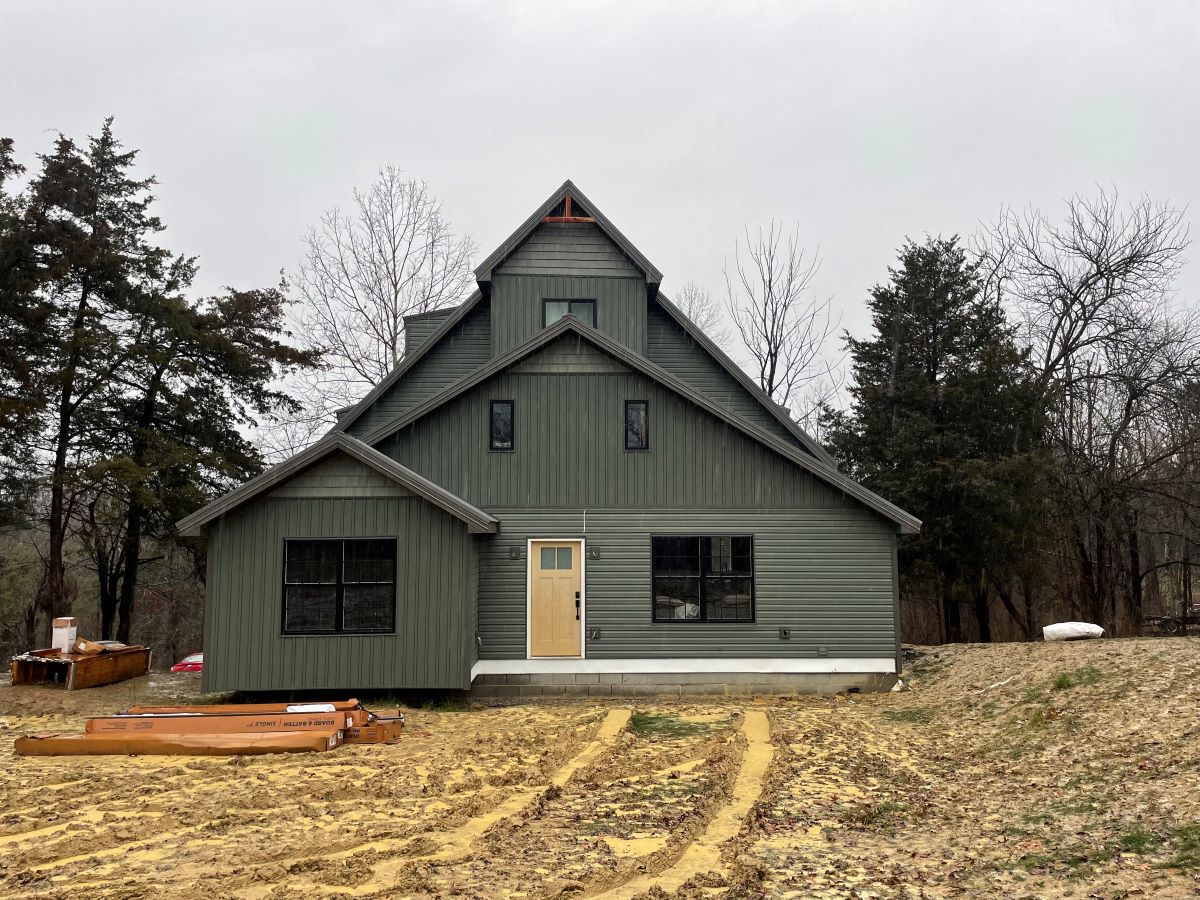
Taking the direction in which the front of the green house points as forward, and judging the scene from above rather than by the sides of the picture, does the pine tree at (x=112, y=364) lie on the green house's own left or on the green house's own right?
on the green house's own right

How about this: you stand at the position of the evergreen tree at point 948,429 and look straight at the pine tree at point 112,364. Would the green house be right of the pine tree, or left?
left

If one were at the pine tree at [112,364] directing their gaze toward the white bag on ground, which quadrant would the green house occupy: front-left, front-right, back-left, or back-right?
front-right

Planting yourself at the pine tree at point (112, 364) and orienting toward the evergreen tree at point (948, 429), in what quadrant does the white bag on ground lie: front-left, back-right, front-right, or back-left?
front-right

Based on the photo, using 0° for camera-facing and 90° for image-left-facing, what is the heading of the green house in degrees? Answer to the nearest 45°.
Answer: approximately 0°

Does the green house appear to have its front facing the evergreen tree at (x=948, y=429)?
no

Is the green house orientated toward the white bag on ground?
no

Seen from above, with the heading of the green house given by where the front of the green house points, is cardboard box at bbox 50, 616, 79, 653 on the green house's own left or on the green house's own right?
on the green house's own right

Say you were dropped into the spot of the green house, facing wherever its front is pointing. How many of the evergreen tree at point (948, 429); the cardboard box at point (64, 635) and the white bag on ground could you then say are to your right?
1
